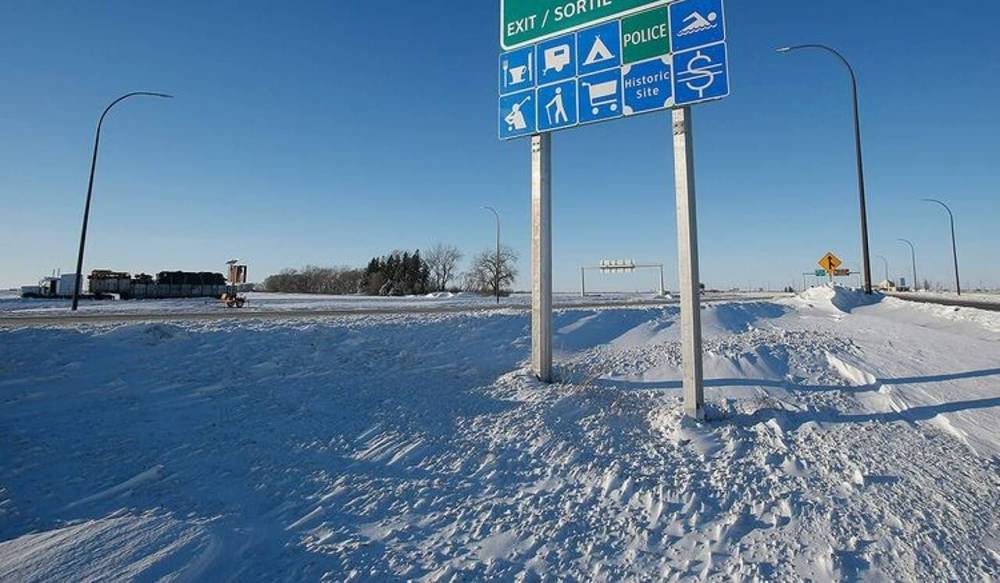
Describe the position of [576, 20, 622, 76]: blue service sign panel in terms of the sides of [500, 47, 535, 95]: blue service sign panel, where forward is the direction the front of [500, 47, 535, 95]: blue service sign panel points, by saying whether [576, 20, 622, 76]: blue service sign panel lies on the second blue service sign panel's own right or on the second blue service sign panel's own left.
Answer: on the second blue service sign panel's own left

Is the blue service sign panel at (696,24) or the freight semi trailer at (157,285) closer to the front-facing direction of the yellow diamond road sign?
the blue service sign panel

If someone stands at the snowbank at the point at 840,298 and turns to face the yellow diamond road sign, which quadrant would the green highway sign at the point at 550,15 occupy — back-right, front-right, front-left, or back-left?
back-left

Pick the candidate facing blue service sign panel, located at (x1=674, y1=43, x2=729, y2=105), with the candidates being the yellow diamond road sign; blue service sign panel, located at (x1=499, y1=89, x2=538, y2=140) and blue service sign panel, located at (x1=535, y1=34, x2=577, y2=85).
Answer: the yellow diamond road sign

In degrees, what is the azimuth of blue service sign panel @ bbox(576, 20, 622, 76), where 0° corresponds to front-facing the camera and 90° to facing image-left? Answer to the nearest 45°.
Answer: approximately 45°

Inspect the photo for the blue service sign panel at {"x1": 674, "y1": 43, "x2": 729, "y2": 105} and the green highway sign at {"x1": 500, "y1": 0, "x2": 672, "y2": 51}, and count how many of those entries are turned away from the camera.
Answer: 0

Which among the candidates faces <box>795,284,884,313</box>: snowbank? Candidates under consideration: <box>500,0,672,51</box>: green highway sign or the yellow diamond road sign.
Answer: the yellow diamond road sign

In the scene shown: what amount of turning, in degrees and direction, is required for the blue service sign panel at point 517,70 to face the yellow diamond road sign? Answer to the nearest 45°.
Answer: approximately 180°

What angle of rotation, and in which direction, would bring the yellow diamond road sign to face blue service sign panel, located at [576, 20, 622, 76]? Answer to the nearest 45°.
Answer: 0° — it already faces it

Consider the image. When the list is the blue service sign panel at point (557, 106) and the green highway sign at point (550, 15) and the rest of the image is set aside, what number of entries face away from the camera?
0
